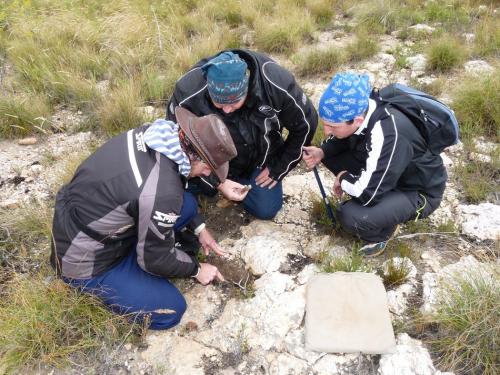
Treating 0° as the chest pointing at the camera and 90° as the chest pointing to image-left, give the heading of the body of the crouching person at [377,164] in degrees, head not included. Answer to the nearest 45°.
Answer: approximately 90°

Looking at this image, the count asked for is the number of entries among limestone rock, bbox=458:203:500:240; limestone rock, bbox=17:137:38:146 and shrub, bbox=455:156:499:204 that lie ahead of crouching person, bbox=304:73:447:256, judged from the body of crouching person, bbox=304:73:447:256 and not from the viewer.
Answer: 1

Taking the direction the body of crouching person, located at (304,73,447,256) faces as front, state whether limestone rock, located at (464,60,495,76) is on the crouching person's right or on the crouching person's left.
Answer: on the crouching person's right

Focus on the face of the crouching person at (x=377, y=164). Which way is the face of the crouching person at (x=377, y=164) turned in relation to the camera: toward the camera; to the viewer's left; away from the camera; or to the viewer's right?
to the viewer's left

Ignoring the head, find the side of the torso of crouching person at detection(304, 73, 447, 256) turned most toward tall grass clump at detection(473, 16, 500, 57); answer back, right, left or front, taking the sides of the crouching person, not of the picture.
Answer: right

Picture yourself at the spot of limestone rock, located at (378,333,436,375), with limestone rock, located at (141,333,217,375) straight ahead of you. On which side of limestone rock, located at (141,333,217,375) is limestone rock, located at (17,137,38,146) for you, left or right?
right

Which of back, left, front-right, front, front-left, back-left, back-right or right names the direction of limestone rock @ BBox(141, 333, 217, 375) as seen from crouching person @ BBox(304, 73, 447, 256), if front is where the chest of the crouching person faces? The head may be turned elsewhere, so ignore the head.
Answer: front-left

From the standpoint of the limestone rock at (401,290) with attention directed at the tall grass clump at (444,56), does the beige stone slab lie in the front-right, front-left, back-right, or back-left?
back-left

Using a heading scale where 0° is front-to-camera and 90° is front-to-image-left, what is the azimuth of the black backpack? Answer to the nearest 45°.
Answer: approximately 270°

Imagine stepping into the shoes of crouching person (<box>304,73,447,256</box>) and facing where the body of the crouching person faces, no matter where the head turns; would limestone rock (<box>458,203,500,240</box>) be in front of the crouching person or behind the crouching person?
behind

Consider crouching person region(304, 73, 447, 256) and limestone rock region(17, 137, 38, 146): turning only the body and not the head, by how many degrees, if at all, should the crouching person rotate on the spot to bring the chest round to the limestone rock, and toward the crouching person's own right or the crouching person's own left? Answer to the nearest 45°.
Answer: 0° — they already face it

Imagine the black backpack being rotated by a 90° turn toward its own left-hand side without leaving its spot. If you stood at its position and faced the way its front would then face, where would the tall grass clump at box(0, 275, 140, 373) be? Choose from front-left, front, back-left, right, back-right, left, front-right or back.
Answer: back-left
